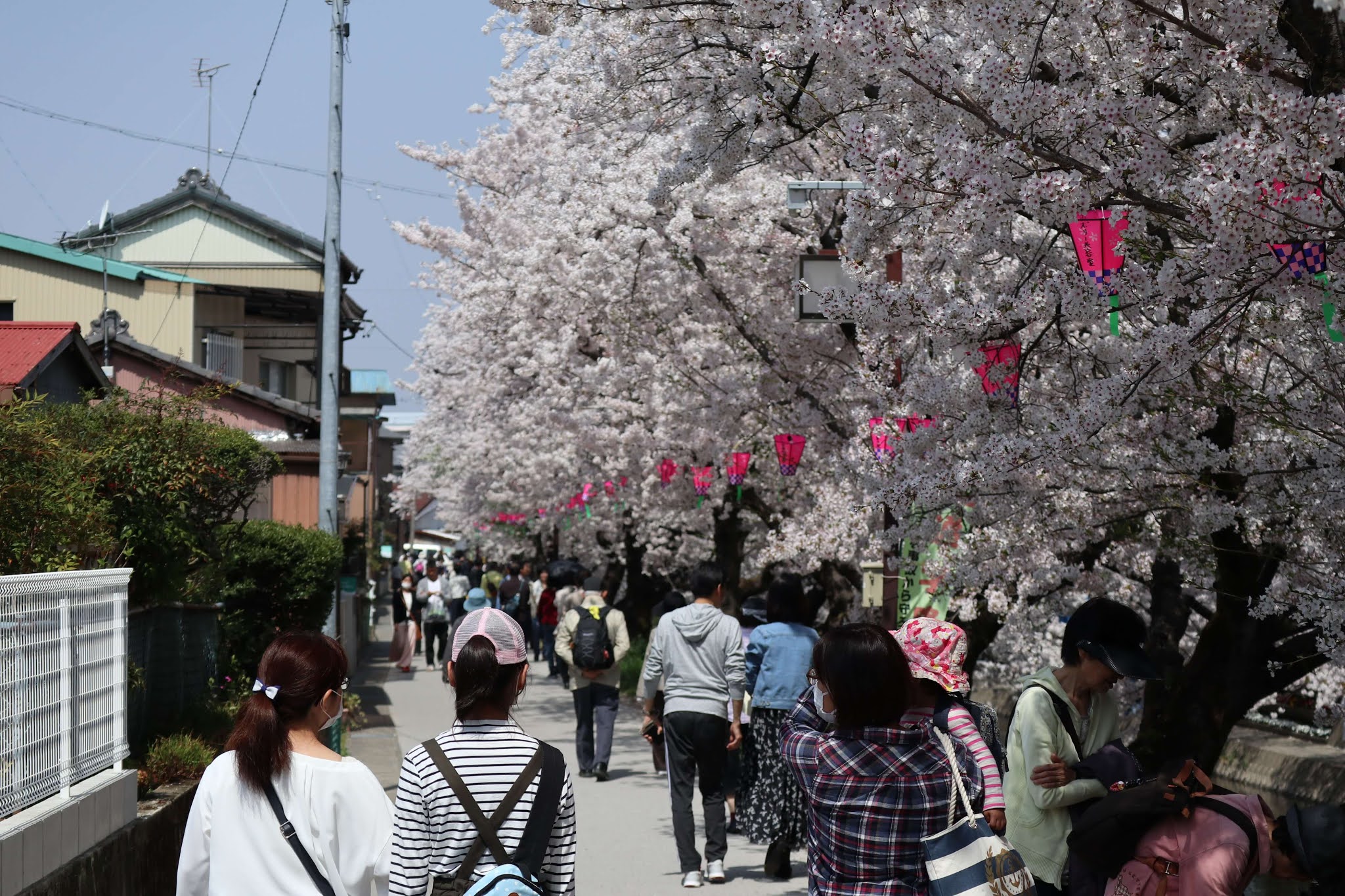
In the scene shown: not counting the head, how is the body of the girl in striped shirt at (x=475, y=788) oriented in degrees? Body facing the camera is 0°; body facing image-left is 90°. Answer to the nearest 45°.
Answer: approximately 180°

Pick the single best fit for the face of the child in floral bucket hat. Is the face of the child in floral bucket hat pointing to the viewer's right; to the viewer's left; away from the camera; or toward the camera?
away from the camera

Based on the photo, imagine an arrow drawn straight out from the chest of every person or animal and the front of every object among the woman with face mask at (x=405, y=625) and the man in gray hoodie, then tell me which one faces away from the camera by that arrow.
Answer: the man in gray hoodie

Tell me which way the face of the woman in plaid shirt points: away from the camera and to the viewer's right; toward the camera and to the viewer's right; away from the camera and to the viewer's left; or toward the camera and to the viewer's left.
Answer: away from the camera and to the viewer's left

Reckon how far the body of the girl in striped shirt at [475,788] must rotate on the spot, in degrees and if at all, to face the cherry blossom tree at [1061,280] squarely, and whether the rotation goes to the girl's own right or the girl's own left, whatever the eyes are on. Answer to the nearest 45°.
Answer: approximately 45° to the girl's own right

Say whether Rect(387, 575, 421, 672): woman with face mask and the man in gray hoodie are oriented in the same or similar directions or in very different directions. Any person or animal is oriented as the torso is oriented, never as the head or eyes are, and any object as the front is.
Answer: very different directions

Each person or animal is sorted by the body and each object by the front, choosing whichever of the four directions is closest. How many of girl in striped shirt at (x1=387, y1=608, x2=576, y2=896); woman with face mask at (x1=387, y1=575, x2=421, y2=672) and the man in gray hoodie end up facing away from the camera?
2

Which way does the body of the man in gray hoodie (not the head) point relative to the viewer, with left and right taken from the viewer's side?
facing away from the viewer

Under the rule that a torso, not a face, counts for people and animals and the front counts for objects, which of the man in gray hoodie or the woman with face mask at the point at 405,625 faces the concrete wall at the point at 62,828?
the woman with face mask

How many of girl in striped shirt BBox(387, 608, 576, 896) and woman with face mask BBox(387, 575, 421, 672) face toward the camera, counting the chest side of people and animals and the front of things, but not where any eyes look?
1

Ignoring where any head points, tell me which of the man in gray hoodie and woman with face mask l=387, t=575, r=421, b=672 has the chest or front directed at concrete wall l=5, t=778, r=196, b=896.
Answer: the woman with face mask

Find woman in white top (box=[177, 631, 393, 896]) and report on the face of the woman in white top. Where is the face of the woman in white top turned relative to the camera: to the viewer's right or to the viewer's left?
to the viewer's right

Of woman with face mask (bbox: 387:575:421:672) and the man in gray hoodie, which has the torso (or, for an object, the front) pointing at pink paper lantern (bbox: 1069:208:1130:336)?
the woman with face mask
